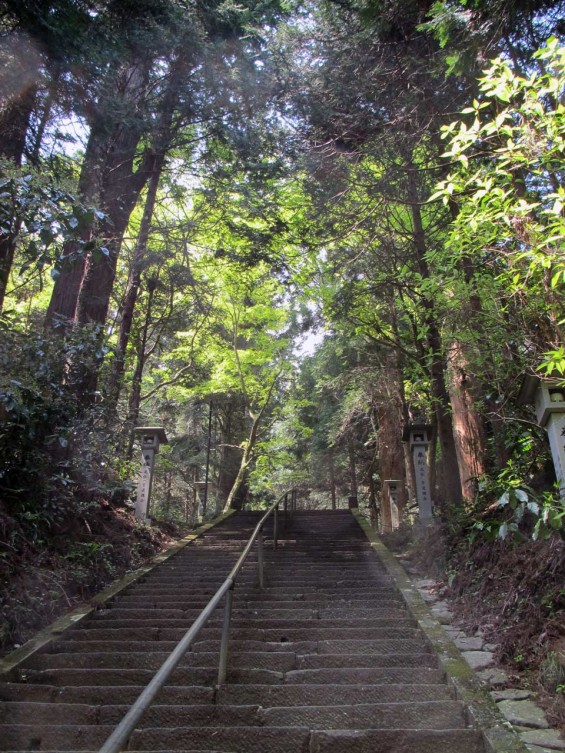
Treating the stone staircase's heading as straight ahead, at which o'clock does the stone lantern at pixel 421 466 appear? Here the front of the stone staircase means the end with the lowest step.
The stone lantern is roughly at 7 o'clock from the stone staircase.

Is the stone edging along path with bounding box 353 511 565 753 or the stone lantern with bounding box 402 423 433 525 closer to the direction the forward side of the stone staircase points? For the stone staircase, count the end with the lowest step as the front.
the stone edging along path

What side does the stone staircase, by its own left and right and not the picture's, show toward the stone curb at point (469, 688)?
left

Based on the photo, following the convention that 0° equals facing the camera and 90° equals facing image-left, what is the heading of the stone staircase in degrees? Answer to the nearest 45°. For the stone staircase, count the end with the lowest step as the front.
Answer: approximately 0°

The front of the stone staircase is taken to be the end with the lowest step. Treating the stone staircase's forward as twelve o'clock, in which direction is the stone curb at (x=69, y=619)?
The stone curb is roughly at 4 o'clock from the stone staircase.

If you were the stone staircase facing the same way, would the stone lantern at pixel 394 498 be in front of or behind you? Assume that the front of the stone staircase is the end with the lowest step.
behind

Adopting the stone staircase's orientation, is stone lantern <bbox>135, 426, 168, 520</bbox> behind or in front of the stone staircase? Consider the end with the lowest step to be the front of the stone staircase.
behind
